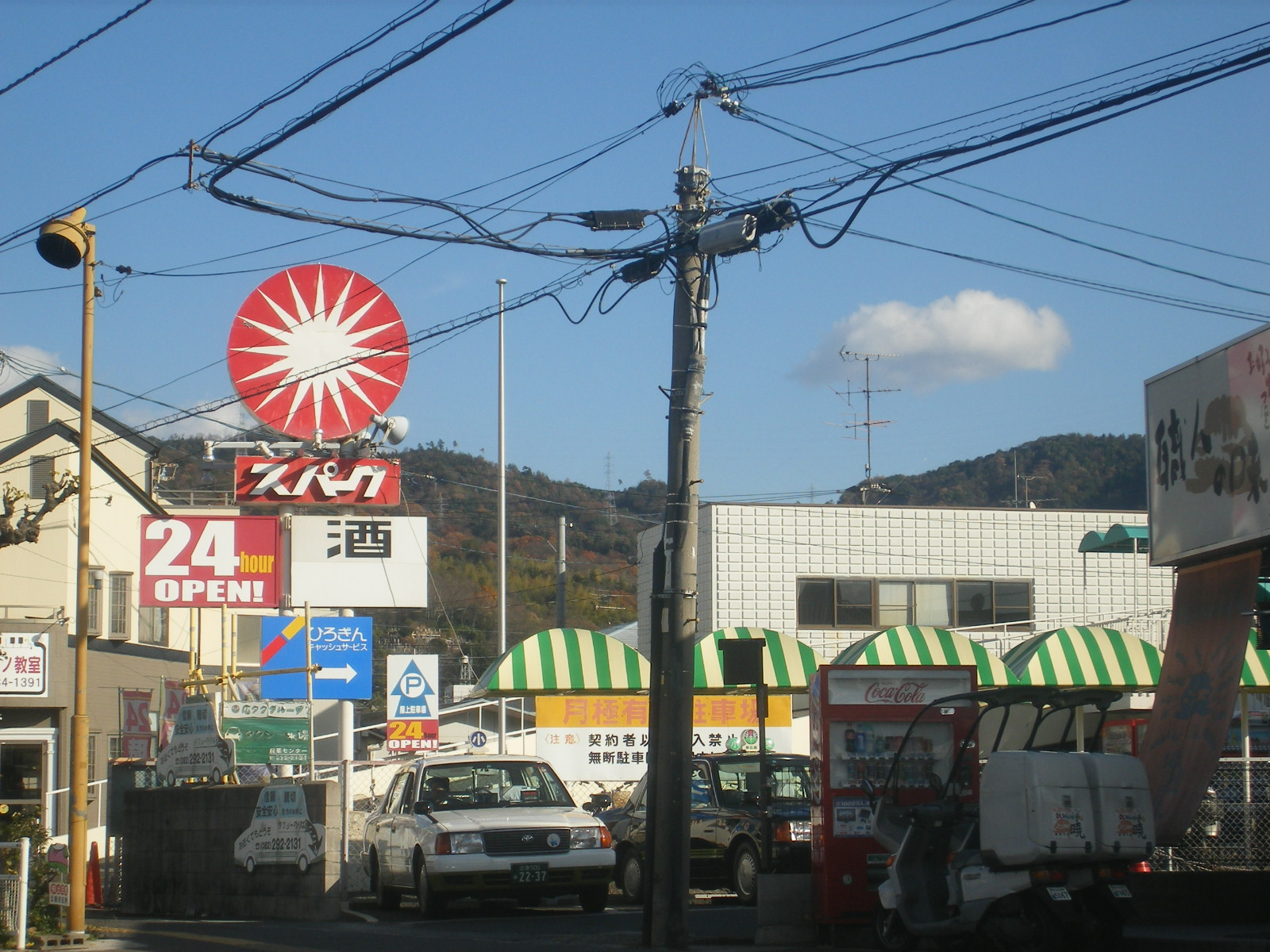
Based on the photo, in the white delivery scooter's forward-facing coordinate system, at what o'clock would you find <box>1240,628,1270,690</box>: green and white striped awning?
The green and white striped awning is roughly at 2 o'clock from the white delivery scooter.

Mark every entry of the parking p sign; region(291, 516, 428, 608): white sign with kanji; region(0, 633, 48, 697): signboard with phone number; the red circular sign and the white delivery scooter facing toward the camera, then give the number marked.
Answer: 4

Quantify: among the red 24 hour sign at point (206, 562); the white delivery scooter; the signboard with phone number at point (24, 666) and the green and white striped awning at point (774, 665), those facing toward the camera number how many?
3

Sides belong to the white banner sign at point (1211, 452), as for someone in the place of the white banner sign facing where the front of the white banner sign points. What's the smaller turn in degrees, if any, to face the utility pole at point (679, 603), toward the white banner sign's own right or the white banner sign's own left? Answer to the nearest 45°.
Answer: approximately 45° to the white banner sign's own right
